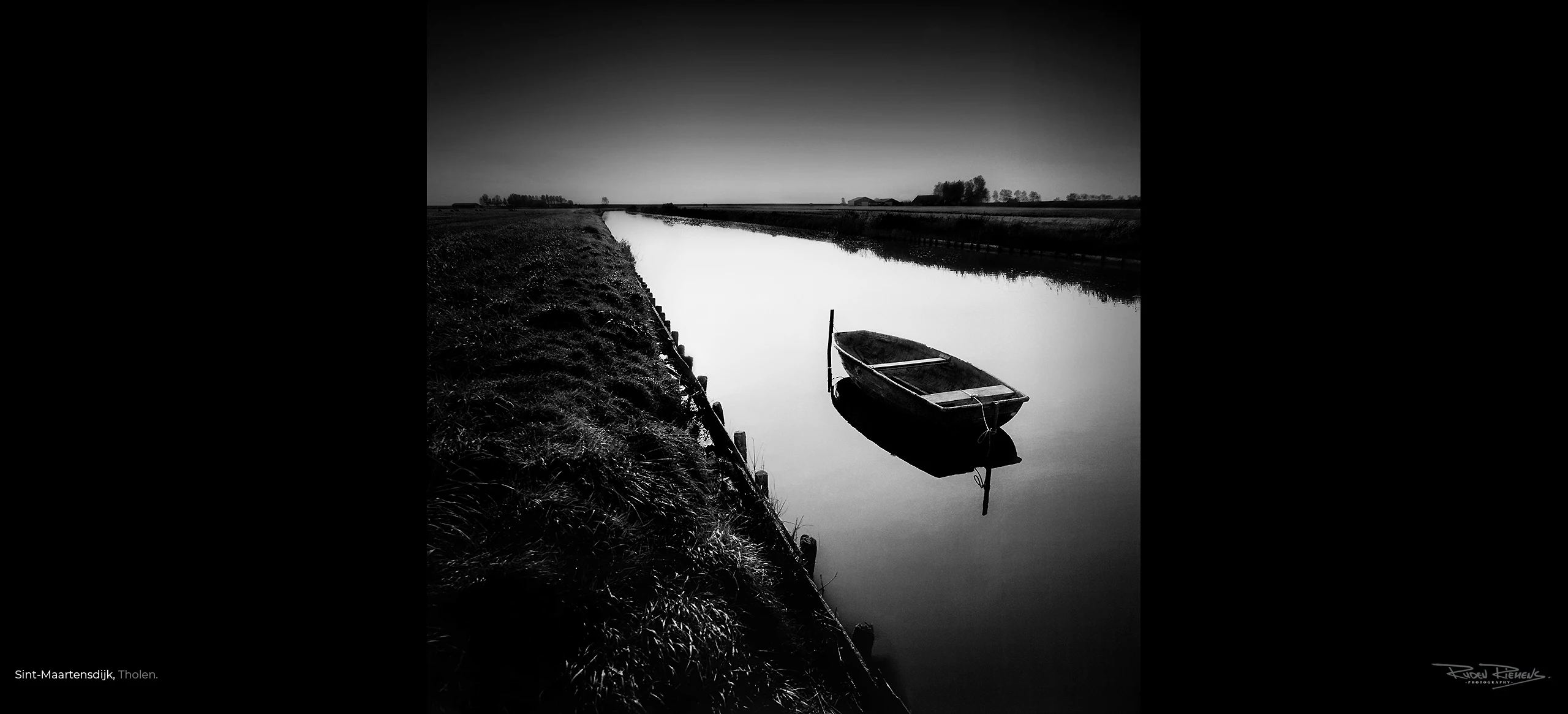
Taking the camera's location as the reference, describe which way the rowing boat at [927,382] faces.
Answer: facing away from the viewer and to the left of the viewer
